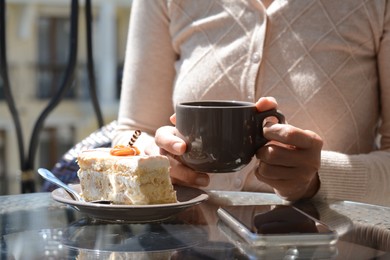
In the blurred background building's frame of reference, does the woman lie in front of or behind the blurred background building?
in front

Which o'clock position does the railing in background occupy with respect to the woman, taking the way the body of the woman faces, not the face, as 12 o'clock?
The railing in background is roughly at 4 o'clock from the woman.

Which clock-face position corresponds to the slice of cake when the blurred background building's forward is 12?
The slice of cake is roughly at 12 o'clock from the blurred background building.

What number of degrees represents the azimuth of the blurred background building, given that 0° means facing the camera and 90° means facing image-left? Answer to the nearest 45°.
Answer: approximately 0°

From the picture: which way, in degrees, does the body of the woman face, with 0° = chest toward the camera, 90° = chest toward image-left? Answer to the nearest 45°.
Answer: approximately 0°

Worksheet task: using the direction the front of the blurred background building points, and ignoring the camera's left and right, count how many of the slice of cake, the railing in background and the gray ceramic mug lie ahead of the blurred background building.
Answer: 3

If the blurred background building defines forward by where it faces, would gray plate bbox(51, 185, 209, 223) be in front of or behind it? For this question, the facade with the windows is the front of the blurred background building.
in front

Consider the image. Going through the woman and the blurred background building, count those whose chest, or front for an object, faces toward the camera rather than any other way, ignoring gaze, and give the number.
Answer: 2

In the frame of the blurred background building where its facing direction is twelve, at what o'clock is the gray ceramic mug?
The gray ceramic mug is roughly at 12 o'clock from the blurred background building.

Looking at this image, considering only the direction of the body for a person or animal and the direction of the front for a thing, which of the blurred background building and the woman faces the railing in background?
the blurred background building
